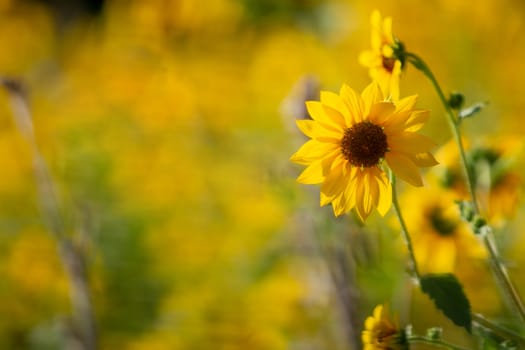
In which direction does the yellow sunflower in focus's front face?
toward the camera
